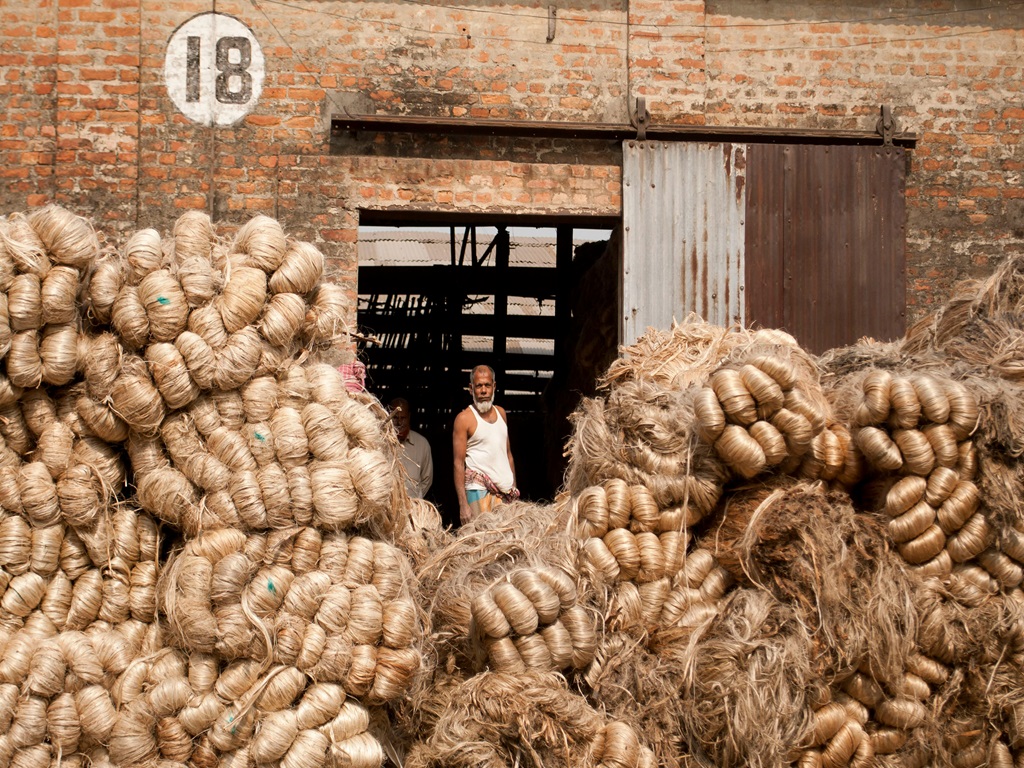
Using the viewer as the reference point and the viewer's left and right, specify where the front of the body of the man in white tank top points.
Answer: facing the viewer and to the right of the viewer

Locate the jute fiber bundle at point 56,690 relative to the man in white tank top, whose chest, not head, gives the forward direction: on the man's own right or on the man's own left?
on the man's own right

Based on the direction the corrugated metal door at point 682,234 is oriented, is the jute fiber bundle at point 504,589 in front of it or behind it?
in front

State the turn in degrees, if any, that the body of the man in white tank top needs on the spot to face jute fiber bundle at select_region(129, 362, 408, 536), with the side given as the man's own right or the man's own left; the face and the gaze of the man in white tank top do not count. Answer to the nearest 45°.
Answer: approximately 45° to the man's own right

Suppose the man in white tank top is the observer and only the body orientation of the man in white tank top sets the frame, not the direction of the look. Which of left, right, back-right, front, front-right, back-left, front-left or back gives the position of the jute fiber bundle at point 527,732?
front-right

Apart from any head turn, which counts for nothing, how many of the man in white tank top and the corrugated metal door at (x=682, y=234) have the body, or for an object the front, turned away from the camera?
0

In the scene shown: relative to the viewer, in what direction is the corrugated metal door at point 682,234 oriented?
toward the camera

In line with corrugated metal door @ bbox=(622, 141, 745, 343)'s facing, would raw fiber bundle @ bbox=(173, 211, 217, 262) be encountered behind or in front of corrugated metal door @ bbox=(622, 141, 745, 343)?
in front

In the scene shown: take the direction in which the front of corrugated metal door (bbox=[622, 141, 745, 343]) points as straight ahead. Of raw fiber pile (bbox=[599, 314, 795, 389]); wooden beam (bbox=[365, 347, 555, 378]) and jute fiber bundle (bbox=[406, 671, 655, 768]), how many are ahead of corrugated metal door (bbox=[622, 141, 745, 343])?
2

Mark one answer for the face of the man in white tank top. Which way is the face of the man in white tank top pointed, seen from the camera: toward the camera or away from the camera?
toward the camera

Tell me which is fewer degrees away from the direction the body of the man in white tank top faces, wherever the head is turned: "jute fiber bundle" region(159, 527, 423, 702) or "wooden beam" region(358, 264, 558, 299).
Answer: the jute fiber bundle
